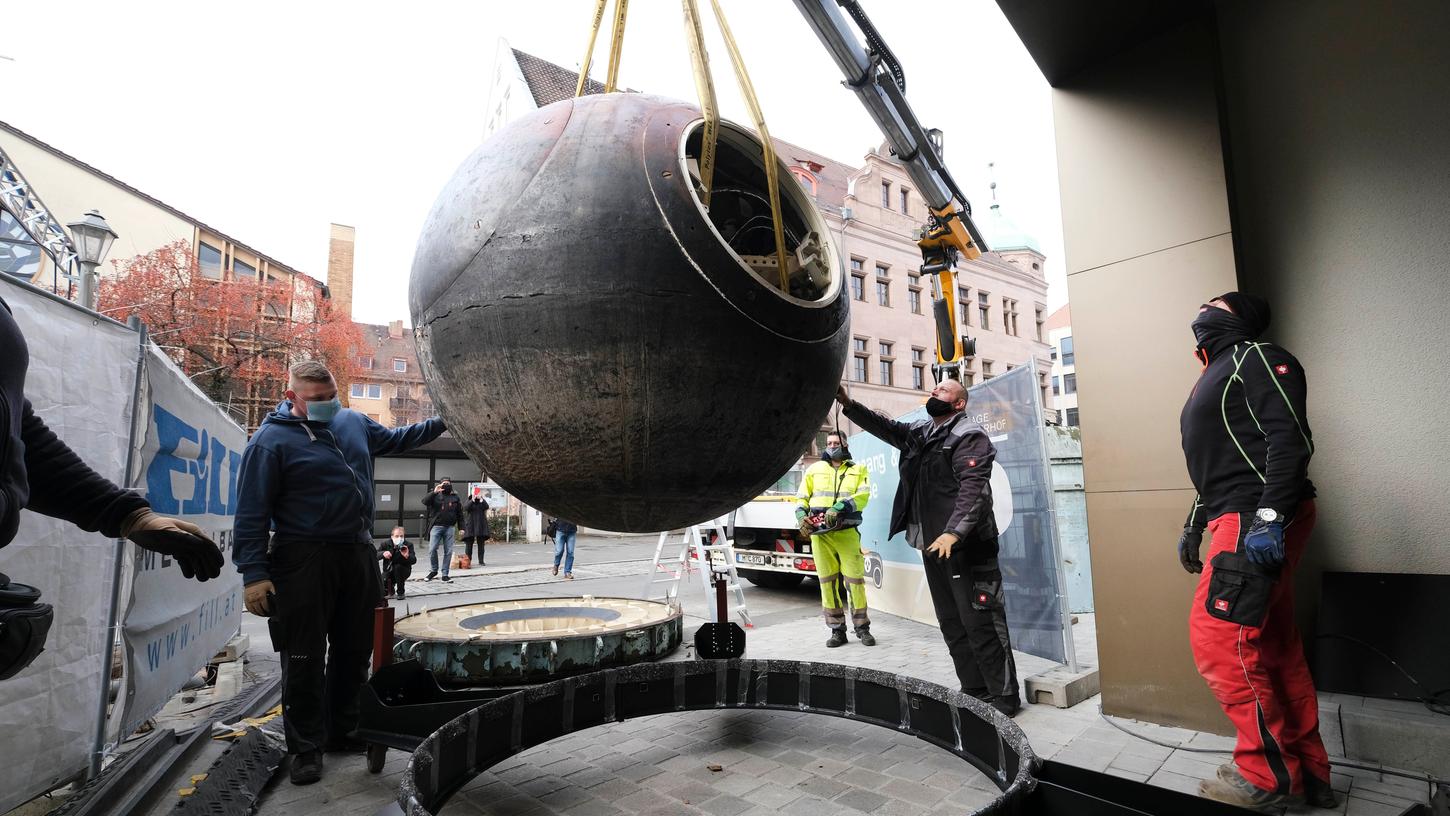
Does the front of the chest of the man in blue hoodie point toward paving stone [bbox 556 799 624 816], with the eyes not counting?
yes

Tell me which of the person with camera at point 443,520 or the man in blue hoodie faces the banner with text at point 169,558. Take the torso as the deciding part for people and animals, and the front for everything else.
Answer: the person with camera

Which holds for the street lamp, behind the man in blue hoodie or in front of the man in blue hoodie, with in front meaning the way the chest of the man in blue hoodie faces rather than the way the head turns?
behind

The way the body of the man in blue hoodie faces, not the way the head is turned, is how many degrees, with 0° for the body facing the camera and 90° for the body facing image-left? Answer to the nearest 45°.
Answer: approximately 315°

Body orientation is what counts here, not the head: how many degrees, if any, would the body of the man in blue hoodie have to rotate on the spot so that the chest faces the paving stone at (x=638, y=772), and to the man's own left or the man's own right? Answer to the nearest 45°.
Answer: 0° — they already face it

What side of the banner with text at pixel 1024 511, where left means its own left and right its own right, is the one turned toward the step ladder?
right

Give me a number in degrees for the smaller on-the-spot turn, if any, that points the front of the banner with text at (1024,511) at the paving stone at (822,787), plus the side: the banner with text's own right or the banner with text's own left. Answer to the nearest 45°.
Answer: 0° — it already faces it

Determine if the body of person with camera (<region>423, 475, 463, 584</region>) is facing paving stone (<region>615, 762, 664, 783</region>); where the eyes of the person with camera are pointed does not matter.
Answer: yes

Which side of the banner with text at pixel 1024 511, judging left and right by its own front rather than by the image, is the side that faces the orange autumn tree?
right

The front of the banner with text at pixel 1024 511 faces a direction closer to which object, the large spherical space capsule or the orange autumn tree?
the large spherical space capsule
